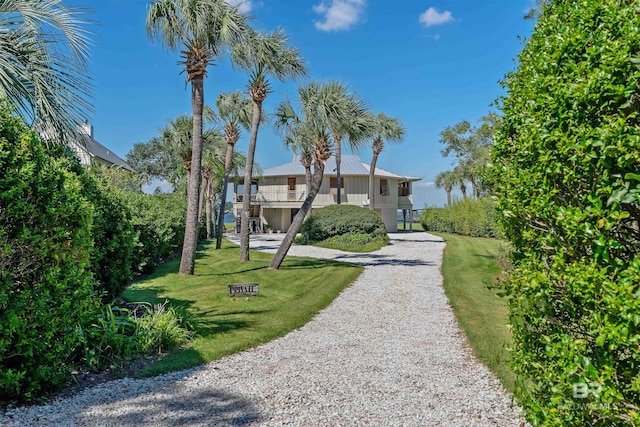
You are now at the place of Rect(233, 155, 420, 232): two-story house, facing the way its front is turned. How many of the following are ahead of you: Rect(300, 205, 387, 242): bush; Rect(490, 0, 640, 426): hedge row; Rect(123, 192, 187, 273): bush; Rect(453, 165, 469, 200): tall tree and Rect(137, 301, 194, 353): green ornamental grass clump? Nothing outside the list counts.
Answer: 4

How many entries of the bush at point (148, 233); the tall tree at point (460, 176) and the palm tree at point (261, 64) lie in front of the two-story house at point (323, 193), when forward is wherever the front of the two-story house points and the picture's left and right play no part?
2

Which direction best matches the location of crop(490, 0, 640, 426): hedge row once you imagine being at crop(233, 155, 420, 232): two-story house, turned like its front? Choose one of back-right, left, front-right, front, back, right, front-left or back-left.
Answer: front

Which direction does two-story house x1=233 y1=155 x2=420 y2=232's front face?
toward the camera

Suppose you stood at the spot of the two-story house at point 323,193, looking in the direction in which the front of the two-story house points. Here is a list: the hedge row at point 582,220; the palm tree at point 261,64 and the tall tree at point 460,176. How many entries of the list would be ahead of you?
2

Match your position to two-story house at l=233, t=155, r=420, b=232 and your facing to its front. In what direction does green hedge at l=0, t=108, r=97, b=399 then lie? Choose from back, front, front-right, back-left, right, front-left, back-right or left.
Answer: front

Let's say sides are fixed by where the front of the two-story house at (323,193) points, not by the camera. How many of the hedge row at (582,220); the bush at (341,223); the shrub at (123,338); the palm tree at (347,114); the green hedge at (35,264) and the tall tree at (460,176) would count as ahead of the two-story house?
5

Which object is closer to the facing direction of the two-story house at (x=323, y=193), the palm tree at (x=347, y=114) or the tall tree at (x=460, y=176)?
the palm tree

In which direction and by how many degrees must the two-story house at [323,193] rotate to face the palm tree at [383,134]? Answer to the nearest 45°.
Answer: approximately 45° to its left

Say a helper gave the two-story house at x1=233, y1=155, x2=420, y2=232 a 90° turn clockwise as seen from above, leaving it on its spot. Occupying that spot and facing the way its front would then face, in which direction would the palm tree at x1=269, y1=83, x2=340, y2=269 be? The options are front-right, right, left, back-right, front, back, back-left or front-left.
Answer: left

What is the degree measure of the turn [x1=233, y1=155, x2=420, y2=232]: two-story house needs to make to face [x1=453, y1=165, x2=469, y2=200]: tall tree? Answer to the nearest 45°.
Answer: approximately 135° to its left

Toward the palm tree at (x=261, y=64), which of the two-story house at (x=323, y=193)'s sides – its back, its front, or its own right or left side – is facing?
front

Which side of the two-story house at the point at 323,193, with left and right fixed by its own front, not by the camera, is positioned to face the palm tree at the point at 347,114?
front

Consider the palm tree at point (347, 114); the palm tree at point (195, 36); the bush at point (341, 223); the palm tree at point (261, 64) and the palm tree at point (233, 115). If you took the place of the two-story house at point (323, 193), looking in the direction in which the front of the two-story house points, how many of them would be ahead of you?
5

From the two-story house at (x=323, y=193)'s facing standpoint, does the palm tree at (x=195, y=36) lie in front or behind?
in front

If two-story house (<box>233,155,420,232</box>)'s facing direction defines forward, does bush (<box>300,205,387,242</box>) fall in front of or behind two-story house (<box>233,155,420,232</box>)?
in front
